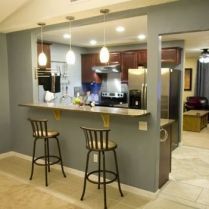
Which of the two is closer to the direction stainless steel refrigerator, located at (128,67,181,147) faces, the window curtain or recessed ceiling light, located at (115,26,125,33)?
the recessed ceiling light

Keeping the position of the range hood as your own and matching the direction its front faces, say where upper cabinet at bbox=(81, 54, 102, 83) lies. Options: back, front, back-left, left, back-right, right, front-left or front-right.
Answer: right

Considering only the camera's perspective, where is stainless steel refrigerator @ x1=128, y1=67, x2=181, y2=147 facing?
facing the viewer and to the left of the viewer

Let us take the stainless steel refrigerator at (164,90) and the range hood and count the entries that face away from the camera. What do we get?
0

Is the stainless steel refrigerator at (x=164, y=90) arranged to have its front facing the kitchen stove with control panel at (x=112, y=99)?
no

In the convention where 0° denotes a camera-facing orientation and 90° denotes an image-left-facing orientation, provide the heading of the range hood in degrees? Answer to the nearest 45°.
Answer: approximately 45°

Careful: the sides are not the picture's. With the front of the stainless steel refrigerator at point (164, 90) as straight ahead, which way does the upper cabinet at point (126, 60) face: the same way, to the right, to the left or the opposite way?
the same way

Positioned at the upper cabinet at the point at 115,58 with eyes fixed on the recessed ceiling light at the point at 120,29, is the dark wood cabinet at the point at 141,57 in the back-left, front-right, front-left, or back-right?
front-left

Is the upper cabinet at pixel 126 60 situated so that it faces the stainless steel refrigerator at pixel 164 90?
no

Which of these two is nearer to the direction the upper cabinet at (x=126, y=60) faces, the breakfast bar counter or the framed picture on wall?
the breakfast bar counter

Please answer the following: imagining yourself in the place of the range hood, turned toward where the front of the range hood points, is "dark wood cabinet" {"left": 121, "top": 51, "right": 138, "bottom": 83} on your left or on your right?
on your left

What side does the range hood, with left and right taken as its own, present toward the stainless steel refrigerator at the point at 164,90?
left

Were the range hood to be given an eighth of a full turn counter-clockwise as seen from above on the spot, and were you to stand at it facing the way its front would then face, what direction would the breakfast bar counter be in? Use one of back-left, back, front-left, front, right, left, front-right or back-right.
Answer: front

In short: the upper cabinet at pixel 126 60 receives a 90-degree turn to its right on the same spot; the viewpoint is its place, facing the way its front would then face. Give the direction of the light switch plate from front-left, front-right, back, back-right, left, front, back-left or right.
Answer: back-left

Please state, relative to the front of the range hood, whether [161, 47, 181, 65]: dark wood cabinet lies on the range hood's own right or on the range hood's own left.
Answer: on the range hood's own left

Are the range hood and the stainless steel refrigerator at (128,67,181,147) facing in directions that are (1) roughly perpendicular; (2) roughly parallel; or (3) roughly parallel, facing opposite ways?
roughly parallel
